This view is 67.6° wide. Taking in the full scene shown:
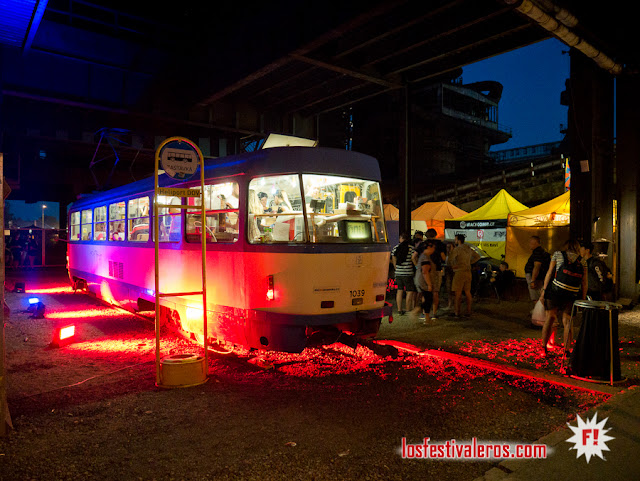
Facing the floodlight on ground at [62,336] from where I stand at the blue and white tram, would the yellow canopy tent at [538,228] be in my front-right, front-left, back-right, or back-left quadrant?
back-right

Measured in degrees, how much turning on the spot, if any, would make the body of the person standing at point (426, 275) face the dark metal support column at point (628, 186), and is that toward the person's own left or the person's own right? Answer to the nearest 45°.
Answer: approximately 45° to the person's own left

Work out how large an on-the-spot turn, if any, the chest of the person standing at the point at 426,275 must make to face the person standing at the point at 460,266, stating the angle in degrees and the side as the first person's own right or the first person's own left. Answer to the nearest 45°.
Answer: approximately 45° to the first person's own left
